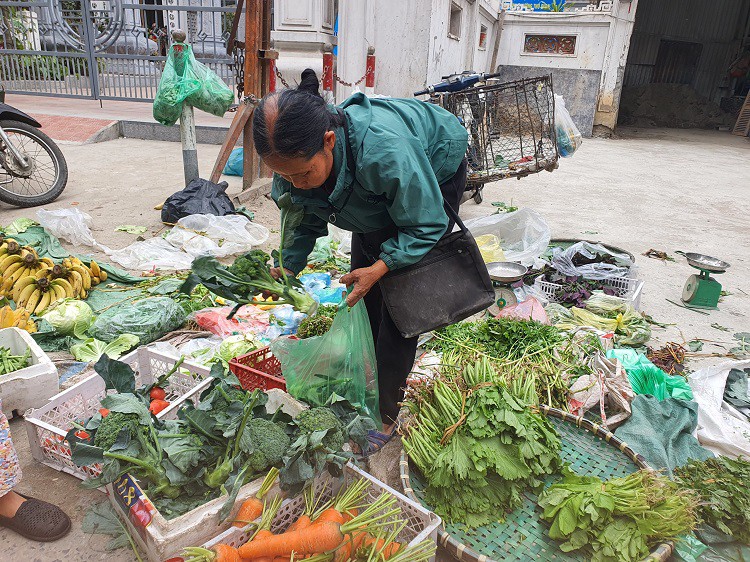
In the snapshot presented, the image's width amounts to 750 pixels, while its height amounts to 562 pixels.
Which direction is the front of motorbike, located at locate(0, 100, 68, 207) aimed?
to the viewer's right

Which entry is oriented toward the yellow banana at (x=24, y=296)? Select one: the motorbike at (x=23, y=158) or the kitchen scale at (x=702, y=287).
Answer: the kitchen scale

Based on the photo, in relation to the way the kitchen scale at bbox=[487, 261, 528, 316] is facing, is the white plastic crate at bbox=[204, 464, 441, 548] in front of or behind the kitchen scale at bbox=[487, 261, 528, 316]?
in front

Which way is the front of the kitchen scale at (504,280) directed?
toward the camera

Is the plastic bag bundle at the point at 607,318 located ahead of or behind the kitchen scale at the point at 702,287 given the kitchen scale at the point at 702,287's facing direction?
ahead

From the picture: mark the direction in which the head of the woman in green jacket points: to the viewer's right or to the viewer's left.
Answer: to the viewer's left

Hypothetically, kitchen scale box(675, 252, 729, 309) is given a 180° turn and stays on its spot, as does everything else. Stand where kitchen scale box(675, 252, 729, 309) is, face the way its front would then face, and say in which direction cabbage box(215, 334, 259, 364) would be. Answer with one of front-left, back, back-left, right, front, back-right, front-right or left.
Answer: back

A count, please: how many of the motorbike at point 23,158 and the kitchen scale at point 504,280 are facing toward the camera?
1

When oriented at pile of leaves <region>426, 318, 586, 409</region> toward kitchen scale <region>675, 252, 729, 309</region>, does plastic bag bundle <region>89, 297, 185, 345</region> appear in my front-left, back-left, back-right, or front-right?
back-left

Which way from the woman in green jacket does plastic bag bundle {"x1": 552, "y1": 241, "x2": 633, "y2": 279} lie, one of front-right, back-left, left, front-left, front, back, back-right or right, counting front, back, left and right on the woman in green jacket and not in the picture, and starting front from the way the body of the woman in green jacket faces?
back

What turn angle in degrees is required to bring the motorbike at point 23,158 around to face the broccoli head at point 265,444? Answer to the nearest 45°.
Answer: approximately 90° to its right

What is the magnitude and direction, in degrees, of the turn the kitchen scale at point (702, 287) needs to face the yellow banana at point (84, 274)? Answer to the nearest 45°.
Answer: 0° — it already faces it

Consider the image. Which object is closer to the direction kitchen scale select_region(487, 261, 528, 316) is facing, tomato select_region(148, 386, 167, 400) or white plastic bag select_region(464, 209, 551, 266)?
the tomato

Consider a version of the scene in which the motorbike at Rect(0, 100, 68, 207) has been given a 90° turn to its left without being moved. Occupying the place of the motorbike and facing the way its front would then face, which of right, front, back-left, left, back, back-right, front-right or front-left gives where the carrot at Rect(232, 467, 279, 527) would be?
back

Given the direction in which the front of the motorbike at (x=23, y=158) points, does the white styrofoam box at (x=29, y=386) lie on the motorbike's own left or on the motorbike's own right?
on the motorbike's own right
